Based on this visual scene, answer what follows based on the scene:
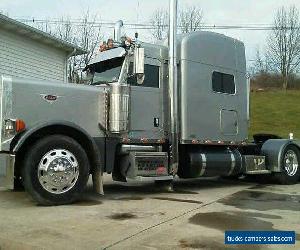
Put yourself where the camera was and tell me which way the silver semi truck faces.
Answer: facing the viewer and to the left of the viewer
